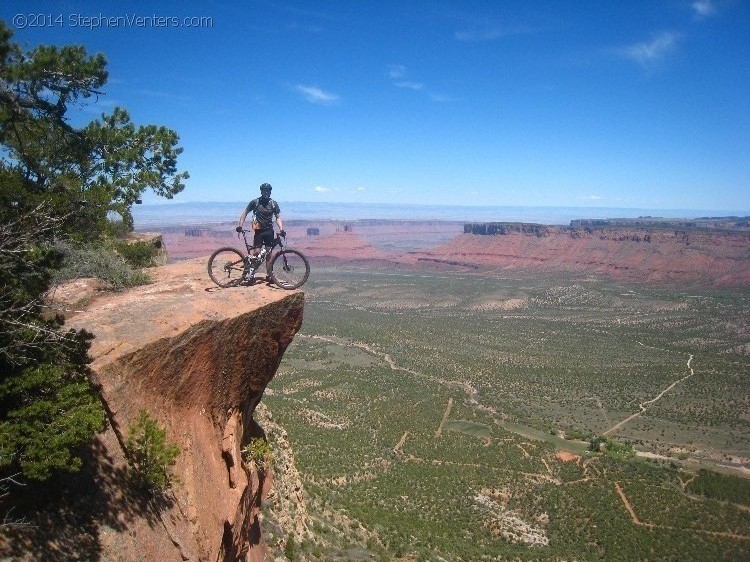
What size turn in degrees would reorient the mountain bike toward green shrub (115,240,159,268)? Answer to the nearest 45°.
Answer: approximately 135° to its left

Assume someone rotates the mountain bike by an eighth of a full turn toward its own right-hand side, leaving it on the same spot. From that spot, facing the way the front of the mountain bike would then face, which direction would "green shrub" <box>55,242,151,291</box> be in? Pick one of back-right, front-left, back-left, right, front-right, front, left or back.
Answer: back-right

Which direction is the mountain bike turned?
to the viewer's right

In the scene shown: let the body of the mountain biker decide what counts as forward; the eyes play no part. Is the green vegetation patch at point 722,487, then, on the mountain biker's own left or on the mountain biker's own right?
on the mountain biker's own left

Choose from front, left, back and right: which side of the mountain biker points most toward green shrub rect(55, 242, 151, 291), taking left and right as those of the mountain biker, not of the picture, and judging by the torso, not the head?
right

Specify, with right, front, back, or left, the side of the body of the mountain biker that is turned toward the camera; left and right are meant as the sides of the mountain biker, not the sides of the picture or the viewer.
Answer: front
